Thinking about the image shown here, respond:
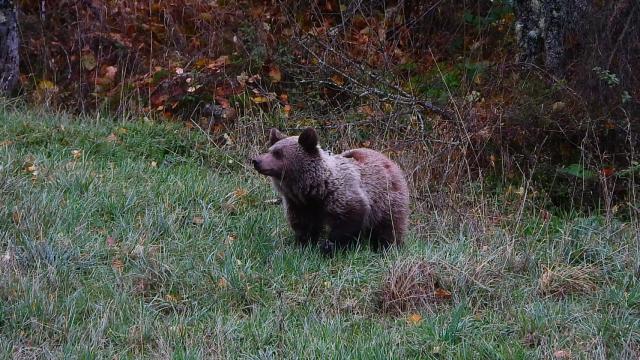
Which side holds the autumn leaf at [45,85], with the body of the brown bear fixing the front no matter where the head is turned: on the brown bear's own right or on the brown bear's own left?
on the brown bear's own right

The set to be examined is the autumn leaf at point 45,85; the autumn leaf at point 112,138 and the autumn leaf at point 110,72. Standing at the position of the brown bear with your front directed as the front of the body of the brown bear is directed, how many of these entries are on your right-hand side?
3

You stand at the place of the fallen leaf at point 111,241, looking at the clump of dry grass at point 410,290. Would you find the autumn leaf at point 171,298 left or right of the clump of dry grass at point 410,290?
right

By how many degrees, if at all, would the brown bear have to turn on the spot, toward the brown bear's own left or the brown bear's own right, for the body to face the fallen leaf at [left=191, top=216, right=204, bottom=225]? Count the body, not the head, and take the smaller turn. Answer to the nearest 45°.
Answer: approximately 45° to the brown bear's own right

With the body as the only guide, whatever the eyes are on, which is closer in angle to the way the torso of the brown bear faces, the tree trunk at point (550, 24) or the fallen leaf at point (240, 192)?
the fallen leaf

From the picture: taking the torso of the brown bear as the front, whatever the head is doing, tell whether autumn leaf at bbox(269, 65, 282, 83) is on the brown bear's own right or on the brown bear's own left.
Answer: on the brown bear's own right

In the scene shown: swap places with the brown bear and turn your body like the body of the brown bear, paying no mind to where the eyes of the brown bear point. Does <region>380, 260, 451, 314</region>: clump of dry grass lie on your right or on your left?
on your left

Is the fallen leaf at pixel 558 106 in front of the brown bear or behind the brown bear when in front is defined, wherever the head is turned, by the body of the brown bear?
behind

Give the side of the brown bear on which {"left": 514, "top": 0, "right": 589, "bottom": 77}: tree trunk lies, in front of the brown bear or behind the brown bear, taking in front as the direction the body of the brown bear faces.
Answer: behind

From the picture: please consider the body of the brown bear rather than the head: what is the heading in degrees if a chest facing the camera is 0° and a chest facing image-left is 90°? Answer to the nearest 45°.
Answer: approximately 45°

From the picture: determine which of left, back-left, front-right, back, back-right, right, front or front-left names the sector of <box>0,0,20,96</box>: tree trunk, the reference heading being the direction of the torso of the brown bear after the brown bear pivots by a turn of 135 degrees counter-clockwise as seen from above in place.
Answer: back-left

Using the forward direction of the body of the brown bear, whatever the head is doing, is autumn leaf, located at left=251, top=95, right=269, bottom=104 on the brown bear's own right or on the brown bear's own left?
on the brown bear's own right
